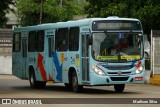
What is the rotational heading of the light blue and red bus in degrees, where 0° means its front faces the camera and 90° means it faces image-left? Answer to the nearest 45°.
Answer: approximately 315°

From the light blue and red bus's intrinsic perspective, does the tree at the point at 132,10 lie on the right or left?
on its left
